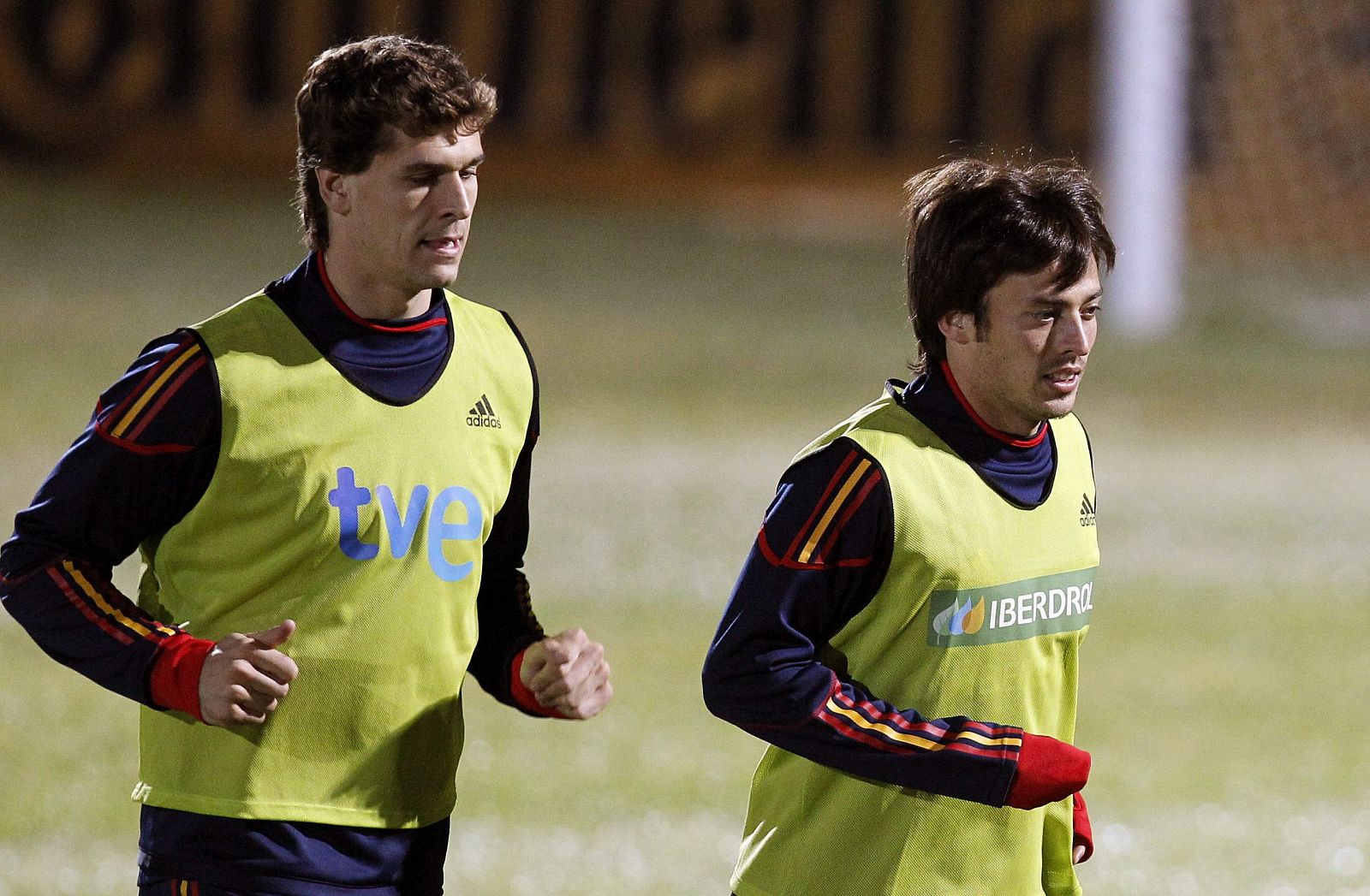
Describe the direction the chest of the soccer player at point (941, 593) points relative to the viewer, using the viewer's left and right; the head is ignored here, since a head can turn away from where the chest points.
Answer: facing the viewer and to the right of the viewer

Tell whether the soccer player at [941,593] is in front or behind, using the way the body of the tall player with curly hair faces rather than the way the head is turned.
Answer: in front

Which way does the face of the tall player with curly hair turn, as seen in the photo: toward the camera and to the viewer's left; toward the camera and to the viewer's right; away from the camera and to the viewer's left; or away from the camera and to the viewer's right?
toward the camera and to the viewer's right

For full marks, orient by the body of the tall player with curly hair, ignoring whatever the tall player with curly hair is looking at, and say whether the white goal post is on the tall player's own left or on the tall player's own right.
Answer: on the tall player's own left

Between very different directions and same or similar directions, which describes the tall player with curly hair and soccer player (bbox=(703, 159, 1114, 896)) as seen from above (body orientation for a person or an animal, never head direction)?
same or similar directions

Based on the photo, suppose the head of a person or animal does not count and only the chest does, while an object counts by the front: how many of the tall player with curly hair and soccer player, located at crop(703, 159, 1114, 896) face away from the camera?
0

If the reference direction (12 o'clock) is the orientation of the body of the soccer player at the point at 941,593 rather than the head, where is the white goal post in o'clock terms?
The white goal post is roughly at 8 o'clock from the soccer player.

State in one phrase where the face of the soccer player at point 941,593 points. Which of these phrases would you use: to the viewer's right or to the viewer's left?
to the viewer's right

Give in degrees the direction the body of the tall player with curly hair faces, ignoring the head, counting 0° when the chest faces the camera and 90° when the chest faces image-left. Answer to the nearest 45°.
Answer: approximately 315°

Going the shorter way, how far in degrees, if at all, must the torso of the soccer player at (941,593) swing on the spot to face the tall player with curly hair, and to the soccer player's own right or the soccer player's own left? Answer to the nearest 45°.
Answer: approximately 135° to the soccer player's own right
